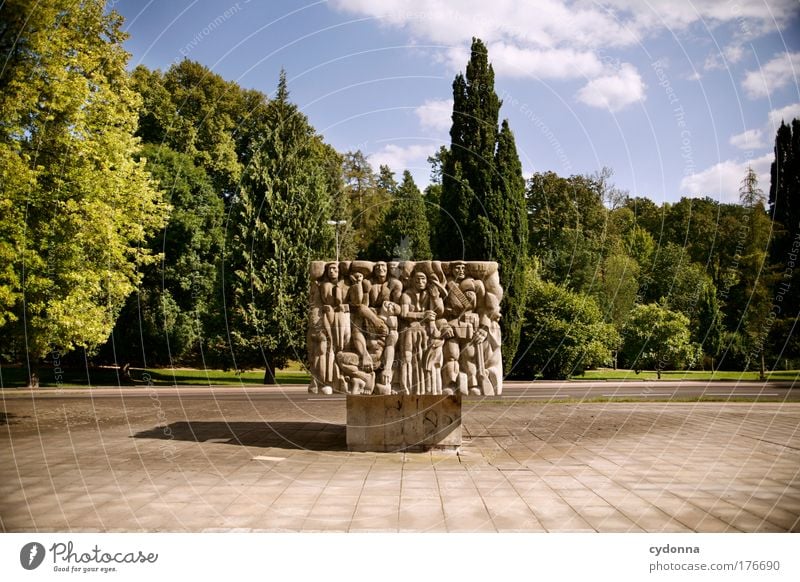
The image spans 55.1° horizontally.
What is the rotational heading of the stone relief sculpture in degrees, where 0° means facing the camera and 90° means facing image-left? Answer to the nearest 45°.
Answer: approximately 0°

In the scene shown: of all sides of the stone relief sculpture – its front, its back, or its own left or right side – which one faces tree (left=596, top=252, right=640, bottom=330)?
back

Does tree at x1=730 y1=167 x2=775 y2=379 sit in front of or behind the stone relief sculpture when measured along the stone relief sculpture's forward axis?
behind

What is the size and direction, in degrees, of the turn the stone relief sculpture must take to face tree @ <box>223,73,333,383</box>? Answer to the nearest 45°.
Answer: approximately 180°

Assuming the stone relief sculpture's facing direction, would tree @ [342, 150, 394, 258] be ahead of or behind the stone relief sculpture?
behind

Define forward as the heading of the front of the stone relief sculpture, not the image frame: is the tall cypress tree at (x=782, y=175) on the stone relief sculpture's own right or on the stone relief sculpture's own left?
on the stone relief sculpture's own left

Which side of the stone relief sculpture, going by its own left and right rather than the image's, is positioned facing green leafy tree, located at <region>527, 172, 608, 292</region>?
back

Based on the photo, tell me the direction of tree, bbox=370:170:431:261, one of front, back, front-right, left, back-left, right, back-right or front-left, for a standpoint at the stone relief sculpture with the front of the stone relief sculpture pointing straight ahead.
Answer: back

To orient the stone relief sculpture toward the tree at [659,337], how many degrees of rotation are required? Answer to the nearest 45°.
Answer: approximately 135° to its left

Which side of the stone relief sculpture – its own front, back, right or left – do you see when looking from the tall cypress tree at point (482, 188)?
back
